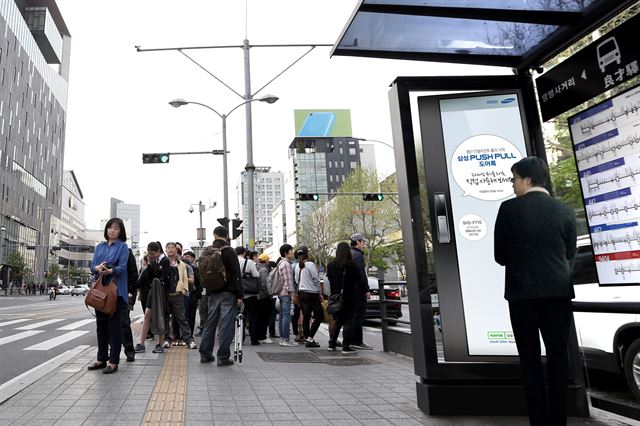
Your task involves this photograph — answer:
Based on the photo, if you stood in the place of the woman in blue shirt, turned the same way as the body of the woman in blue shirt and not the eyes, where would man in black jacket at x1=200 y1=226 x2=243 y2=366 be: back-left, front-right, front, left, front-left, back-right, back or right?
back-left

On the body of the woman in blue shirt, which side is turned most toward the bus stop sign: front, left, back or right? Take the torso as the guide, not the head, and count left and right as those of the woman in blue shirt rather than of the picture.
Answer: left

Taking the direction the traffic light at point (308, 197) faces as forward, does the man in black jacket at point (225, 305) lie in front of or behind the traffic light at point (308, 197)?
in front

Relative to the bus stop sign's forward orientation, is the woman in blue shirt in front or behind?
in front

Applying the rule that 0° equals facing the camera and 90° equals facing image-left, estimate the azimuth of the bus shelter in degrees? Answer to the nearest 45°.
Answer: approximately 45°
